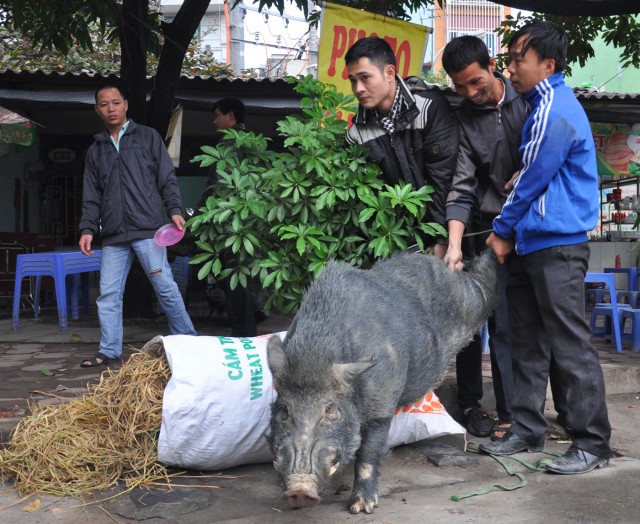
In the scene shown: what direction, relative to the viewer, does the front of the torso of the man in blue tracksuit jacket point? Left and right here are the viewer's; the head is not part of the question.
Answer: facing to the left of the viewer

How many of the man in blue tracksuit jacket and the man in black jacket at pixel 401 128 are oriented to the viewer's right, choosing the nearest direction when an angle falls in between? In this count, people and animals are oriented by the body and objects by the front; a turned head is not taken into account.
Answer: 0

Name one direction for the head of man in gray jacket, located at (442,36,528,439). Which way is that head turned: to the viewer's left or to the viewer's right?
to the viewer's left

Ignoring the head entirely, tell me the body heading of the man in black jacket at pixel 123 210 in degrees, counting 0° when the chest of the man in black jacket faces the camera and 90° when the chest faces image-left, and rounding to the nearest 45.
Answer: approximately 45°

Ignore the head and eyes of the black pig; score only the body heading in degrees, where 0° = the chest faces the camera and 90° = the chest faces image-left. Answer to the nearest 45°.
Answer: approximately 45°

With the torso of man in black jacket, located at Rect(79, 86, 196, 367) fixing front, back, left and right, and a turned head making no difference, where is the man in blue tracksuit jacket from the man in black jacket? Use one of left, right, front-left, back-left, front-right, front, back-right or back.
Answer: left

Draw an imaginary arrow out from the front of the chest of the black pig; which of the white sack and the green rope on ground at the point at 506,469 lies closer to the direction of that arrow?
the white sack

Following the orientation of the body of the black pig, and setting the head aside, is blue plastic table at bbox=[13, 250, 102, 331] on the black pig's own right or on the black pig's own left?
on the black pig's own right

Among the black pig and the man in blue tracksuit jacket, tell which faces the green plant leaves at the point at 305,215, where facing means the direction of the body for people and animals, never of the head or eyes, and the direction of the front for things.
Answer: the man in blue tracksuit jacket

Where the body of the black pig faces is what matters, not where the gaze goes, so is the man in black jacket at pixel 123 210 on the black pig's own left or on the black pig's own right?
on the black pig's own right

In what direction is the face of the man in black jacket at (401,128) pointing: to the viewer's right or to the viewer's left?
to the viewer's left

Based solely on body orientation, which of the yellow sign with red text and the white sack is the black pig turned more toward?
the white sack
